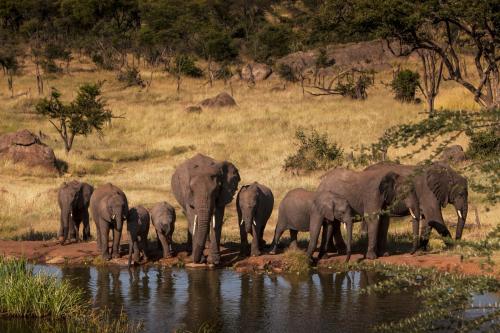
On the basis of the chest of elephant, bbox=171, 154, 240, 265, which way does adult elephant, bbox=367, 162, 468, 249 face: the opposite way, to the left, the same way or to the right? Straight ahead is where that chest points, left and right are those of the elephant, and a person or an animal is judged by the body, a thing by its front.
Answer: to the left

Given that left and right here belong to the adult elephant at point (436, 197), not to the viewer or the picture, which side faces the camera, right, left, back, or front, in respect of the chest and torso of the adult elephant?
right

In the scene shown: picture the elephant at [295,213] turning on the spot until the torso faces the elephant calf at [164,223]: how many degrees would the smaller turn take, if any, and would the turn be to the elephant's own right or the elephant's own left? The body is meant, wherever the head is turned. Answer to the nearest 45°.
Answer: approximately 180°

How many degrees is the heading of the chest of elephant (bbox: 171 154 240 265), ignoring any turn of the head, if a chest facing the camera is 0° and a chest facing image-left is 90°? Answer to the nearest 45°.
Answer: approximately 0°

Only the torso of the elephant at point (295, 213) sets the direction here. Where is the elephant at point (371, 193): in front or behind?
in front

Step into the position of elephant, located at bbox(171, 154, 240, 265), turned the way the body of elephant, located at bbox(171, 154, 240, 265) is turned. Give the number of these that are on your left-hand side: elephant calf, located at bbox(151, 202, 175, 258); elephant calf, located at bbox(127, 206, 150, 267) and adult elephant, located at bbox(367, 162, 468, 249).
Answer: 1

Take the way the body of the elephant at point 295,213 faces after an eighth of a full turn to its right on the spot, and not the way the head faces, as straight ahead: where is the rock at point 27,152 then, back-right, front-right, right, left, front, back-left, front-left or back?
back

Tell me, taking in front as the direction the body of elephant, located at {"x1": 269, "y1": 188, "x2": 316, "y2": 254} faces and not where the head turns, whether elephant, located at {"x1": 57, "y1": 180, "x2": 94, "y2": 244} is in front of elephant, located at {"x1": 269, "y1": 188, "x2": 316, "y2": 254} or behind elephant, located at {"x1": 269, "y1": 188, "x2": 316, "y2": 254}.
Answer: behind

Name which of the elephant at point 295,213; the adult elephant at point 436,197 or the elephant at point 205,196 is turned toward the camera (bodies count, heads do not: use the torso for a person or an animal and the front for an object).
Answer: the elephant at point 205,196

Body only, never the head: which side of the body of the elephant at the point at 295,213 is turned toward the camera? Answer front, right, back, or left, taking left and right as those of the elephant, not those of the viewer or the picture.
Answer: right

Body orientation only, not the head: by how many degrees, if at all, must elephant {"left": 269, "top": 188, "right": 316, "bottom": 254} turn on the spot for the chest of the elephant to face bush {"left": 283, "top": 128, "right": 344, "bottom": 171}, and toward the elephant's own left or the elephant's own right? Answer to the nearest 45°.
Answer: approximately 90° to the elephant's own left

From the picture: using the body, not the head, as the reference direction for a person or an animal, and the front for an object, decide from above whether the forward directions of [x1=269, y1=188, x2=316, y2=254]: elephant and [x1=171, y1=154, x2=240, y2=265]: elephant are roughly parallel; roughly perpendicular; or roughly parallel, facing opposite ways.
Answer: roughly perpendicular

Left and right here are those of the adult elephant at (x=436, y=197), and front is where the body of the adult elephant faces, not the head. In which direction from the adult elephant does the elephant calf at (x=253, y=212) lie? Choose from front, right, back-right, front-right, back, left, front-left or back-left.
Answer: back

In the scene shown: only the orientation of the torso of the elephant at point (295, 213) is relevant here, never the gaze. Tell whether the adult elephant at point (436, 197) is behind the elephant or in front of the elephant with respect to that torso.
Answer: in front

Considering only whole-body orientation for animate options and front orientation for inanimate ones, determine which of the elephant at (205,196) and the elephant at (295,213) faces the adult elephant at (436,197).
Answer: the elephant at (295,213)

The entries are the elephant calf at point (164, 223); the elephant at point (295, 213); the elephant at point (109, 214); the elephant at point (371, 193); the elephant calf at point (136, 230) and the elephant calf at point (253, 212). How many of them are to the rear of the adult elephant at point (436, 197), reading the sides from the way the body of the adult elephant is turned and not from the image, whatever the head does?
6
